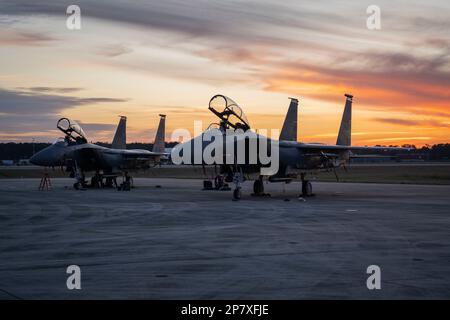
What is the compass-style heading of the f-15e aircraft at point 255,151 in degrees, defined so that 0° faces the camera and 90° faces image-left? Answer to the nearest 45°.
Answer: approximately 45°

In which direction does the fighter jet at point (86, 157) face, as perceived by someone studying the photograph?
facing the viewer and to the left of the viewer

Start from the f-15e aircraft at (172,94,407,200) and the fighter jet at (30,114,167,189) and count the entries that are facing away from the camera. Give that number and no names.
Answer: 0

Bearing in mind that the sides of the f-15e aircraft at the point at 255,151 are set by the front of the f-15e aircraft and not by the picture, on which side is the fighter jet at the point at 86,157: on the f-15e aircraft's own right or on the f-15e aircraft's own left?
on the f-15e aircraft's own right

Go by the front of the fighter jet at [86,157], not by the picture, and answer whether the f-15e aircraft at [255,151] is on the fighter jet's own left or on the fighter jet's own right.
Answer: on the fighter jet's own left
